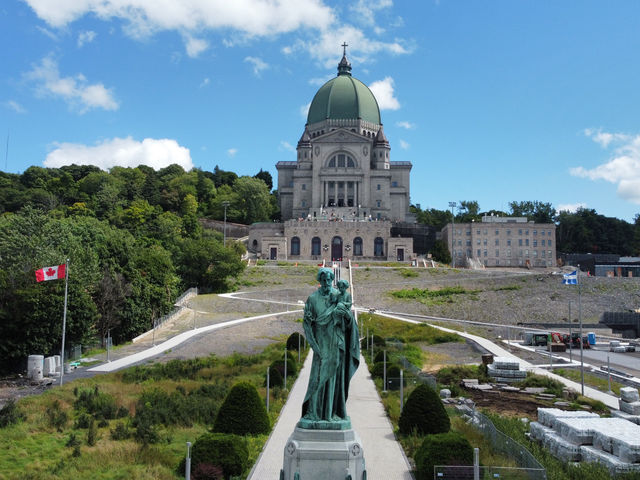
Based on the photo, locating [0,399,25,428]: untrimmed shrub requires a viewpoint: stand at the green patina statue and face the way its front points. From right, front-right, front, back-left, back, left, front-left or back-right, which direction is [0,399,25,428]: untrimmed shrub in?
back-right

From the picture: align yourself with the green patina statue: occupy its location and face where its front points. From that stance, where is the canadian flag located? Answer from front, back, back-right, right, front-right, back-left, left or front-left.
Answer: back-right

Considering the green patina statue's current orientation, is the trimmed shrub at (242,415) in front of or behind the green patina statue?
behind

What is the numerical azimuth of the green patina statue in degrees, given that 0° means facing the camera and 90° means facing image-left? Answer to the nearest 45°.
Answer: approximately 0°

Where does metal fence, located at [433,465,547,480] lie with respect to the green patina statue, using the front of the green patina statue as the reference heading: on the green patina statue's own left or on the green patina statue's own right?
on the green patina statue's own left

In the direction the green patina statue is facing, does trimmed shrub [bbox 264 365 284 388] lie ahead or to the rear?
to the rear

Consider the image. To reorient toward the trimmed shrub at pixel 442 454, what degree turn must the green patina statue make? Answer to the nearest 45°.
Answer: approximately 135° to its left

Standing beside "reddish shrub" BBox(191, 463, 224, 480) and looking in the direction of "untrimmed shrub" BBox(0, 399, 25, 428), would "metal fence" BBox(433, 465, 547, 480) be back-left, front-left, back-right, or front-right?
back-right

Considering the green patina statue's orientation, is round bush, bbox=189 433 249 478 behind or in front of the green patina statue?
behind

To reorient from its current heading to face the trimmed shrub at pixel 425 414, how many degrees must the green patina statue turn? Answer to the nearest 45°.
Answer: approximately 135° to its left
